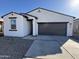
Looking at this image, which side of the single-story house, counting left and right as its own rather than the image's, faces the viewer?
front
